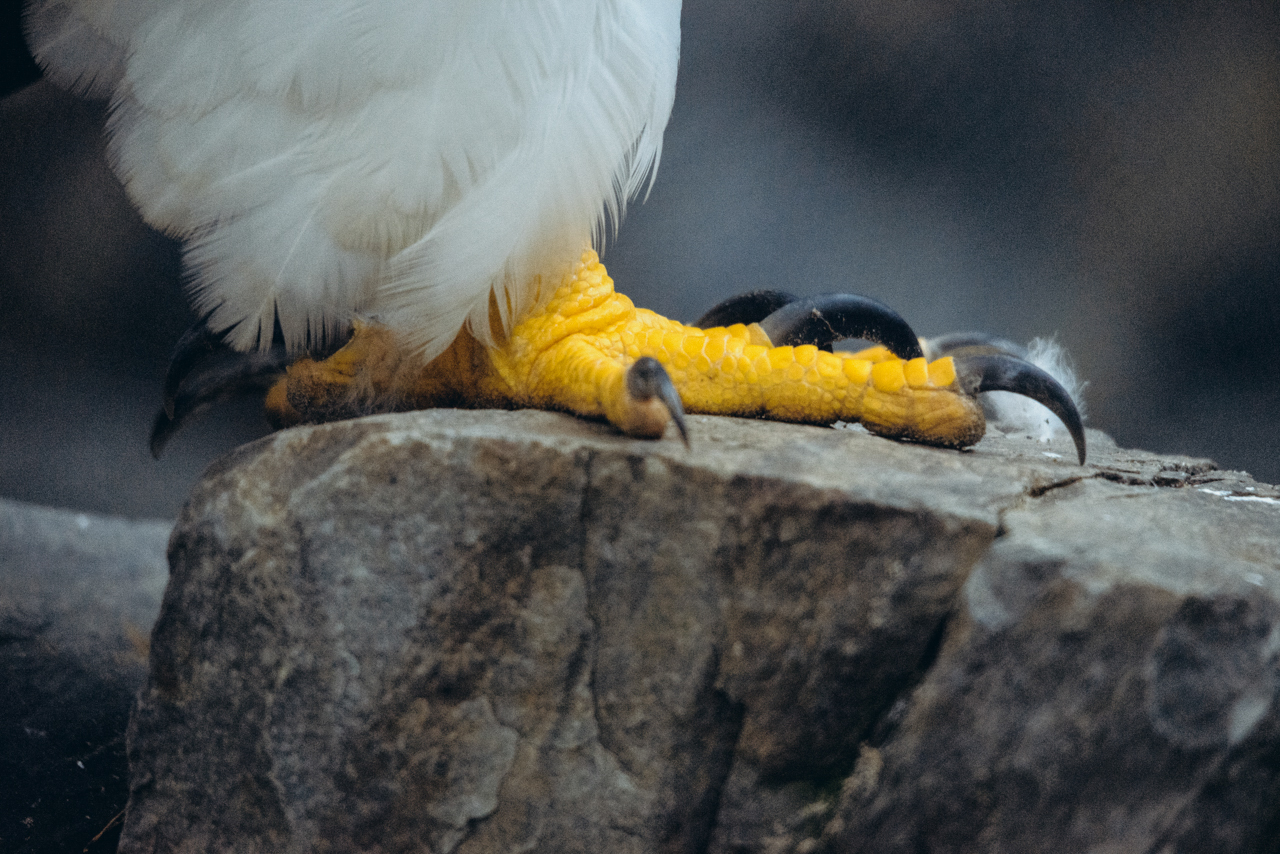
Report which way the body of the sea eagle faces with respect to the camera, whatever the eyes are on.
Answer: to the viewer's right
